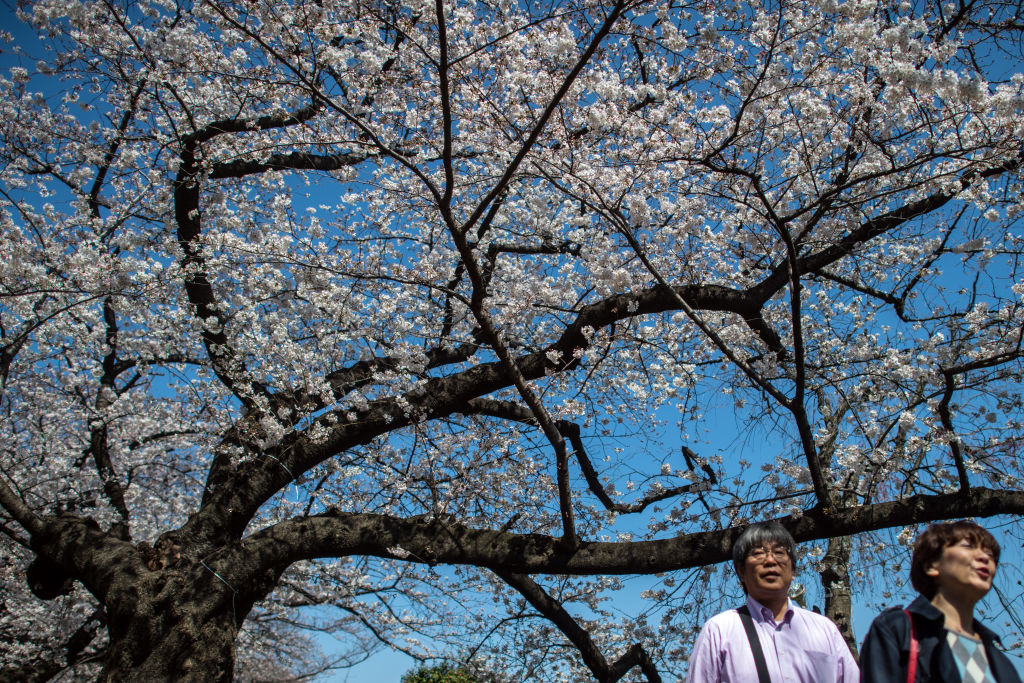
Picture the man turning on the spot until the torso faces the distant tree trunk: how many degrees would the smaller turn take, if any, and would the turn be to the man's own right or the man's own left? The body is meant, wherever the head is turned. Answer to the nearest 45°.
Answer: approximately 180°

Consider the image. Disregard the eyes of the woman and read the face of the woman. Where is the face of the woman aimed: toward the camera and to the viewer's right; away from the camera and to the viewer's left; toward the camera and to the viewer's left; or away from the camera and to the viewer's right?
toward the camera and to the viewer's right

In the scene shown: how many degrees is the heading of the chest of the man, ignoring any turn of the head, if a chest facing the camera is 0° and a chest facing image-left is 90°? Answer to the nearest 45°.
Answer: approximately 0°

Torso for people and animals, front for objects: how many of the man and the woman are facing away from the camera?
0

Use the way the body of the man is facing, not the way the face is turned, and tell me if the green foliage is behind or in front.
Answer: behind

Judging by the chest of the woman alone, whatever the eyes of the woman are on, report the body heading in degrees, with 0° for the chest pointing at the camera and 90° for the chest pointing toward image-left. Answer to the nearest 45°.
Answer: approximately 315°

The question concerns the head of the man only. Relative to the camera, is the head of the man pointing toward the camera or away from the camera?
toward the camera

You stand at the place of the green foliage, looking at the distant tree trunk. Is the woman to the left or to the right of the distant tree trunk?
right

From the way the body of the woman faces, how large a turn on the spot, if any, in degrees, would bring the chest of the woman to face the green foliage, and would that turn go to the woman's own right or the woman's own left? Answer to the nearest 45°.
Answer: approximately 180°
